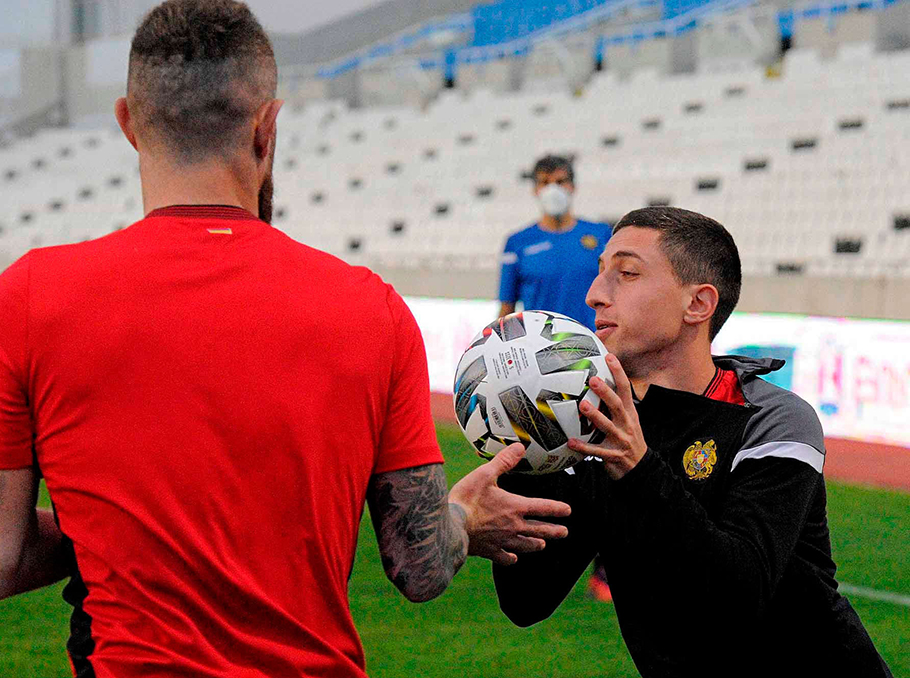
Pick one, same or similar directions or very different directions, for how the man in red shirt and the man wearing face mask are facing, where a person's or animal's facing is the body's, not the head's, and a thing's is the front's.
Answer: very different directions

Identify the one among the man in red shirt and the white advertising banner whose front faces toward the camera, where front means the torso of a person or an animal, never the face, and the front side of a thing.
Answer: the white advertising banner

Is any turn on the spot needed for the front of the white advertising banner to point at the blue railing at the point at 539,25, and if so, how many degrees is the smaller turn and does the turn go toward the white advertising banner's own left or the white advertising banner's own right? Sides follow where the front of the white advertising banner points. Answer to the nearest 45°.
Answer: approximately 180°

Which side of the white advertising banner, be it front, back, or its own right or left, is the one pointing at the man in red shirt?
front

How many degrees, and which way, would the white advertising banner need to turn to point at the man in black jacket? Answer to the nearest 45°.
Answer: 0° — it already faces them

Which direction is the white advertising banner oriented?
toward the camera

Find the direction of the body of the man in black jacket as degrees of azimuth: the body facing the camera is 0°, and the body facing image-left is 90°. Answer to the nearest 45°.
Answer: approximately 45°

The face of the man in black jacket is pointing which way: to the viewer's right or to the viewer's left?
to the viewer's left

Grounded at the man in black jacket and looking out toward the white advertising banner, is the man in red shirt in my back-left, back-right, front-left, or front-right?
back-left

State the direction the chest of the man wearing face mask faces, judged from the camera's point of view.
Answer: toward the camera

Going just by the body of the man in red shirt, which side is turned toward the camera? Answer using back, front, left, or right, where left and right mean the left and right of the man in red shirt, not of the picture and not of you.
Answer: back

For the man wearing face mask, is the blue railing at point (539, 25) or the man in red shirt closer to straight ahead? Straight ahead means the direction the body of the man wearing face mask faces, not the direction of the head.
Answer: the man in red shirt

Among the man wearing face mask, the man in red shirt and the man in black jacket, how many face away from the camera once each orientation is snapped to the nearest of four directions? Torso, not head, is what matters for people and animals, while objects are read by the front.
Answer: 1

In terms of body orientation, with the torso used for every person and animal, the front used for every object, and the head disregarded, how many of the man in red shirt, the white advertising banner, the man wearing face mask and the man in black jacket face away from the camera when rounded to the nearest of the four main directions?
1

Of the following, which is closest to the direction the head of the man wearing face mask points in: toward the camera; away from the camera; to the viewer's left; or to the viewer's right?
toward the camera

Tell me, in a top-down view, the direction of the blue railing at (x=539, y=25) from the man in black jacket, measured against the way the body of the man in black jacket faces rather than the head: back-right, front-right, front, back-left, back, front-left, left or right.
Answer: back-right

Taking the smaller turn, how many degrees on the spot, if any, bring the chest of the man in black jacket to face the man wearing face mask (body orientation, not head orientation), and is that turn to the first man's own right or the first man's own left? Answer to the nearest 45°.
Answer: approximately 135° to the first man's own right

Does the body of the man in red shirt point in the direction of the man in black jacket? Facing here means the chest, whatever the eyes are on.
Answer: no

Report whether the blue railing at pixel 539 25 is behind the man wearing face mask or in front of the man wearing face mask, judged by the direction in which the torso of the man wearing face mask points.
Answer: behind
